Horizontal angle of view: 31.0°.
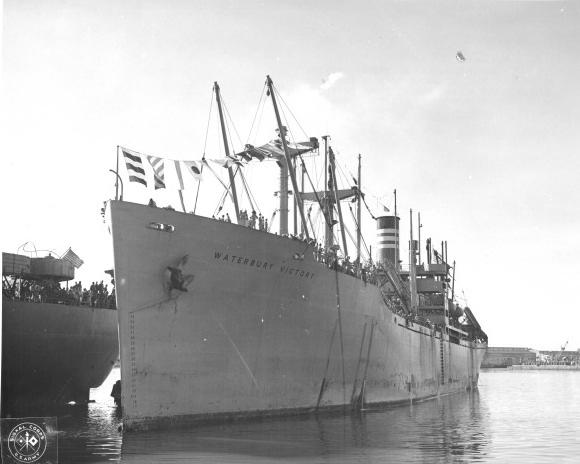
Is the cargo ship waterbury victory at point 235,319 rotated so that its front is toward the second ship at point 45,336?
no

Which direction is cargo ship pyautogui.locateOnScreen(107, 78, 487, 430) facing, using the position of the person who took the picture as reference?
facing the viewer and to the left of the viewer
